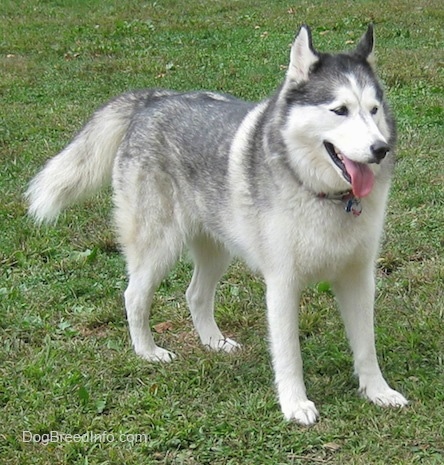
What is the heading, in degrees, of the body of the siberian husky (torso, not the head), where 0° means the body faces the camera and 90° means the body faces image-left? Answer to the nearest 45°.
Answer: approximately 315°
